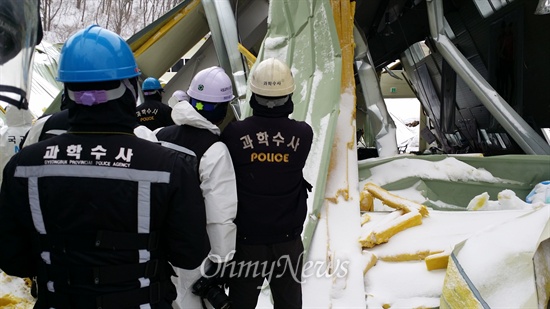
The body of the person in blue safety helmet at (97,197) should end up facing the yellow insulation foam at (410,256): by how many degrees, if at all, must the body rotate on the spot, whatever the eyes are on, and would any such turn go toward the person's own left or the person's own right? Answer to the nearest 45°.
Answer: approximately 45° to the person's own right

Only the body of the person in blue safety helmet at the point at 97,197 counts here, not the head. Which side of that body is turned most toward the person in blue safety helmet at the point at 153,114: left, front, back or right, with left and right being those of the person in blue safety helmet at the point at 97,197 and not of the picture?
front

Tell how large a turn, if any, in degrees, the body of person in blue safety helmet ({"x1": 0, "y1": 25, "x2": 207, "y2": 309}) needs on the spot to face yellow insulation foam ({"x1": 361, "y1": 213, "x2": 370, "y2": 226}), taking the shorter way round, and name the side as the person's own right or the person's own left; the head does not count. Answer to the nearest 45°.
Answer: approximately 45° to the person's own right

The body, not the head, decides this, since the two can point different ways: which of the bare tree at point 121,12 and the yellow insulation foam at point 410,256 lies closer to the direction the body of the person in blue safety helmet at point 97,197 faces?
the bare tree

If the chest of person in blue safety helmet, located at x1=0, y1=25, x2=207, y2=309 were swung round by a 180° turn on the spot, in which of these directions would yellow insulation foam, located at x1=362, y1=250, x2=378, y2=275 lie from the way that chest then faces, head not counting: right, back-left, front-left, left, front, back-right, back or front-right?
back-left

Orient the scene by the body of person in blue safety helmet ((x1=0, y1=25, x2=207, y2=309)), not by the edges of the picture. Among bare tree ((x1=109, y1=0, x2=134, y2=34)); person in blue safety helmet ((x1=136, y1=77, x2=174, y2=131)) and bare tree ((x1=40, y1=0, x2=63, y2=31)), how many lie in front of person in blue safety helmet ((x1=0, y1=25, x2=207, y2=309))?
3

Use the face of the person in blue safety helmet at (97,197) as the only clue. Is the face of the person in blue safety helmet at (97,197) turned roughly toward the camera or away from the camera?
away from the camera

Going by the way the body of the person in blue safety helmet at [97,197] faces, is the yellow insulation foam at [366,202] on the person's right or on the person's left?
on the person's right

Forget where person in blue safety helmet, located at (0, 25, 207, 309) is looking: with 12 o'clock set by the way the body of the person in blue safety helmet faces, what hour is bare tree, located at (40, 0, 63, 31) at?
The bare tree is roughly at 12 o'clock from the person in blue safety helmet.

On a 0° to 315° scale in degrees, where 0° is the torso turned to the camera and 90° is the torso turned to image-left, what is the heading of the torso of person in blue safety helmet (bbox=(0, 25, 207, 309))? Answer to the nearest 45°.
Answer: approximately 180°

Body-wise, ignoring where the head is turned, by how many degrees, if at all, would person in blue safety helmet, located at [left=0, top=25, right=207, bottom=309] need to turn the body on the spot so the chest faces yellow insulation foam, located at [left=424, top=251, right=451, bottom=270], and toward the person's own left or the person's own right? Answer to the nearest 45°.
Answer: approximately 45° to the person's own right

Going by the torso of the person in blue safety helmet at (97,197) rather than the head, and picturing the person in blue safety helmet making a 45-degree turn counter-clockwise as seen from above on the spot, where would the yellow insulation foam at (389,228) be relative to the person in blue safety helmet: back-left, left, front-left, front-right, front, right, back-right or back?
right
